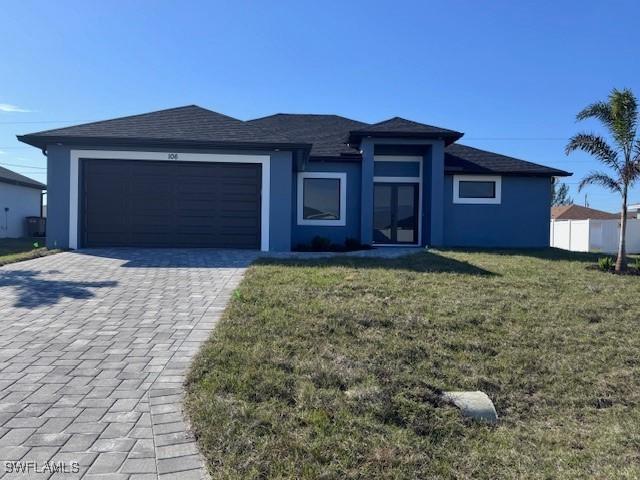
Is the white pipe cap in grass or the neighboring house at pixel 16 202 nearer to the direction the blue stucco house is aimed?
the white pipe cap in grass

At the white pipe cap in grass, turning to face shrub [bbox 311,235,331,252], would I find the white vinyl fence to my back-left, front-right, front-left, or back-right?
front-right

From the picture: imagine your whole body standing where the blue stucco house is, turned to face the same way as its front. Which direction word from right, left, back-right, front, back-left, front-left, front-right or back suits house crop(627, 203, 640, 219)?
back-left

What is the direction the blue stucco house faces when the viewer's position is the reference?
facing the viewer

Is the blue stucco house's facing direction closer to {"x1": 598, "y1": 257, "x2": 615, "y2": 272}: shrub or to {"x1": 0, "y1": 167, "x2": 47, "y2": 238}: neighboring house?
the shrub

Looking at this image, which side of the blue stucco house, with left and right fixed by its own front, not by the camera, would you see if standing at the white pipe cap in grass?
front

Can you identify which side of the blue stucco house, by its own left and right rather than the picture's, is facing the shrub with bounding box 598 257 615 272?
left

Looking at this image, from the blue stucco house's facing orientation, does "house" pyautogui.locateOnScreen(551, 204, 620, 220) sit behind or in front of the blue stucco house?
behind

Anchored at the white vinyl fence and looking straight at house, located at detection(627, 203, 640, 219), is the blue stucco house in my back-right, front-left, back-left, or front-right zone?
back-left

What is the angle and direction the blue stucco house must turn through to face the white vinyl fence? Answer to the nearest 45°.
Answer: approximately 135° to its left

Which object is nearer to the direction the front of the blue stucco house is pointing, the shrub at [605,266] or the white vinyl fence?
the shrub

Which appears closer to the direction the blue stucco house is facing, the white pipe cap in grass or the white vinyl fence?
the white pipe cap in grass
